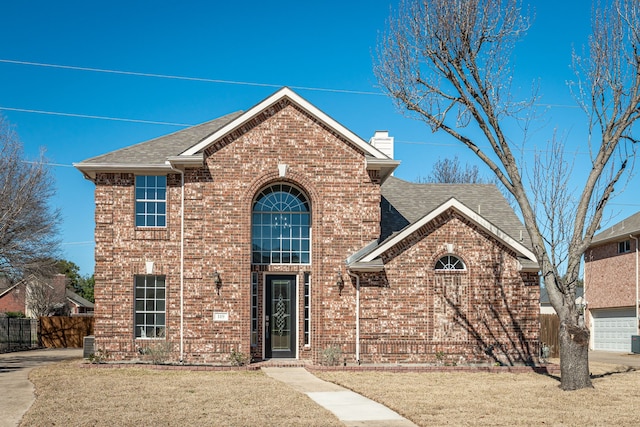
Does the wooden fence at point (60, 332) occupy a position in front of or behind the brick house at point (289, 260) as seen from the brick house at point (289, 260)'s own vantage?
behind

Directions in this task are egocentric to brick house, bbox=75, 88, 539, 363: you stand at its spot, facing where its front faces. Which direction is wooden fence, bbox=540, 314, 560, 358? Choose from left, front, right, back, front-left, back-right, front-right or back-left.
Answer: back-left

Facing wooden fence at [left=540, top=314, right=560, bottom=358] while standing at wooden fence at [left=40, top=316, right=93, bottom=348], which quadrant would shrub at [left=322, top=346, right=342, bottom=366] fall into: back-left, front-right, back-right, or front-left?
front-right

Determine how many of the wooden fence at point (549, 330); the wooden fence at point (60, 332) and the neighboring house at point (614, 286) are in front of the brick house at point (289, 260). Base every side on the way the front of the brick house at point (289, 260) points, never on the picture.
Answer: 0

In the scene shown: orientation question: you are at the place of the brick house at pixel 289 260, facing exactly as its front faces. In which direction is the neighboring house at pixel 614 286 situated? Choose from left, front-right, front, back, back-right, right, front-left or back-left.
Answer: back-left

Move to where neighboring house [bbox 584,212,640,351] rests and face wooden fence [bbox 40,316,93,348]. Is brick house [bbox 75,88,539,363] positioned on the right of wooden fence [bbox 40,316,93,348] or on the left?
left

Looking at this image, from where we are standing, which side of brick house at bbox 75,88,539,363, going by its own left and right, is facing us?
front
